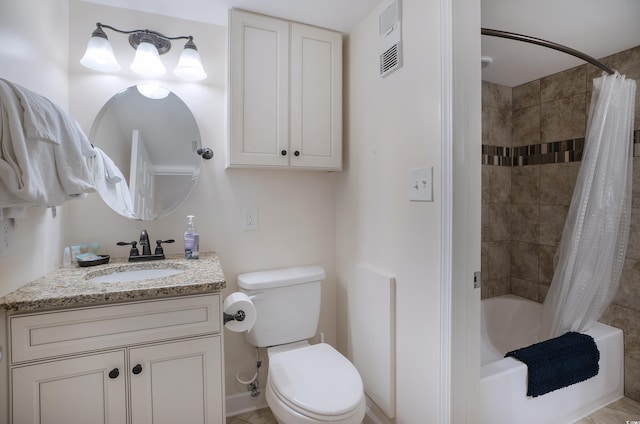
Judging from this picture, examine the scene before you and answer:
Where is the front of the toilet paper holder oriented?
to the viewer's right

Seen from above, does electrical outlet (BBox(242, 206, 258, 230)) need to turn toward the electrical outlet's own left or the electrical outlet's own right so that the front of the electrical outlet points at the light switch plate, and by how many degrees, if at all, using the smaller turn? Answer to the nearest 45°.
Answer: approximately 45° to the electrical outlet's own left

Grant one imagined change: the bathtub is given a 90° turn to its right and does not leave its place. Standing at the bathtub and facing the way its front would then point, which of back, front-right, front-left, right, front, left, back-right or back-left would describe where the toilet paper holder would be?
front

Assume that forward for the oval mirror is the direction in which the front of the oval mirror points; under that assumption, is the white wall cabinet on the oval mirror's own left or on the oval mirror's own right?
on the oval mirror's own left

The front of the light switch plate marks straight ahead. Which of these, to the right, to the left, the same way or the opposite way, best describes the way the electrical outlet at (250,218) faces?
to the left

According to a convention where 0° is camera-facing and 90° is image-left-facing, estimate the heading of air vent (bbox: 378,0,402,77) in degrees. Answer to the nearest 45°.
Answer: approximately 45°

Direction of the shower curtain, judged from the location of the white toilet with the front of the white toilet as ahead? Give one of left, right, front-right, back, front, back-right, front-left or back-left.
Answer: front-left

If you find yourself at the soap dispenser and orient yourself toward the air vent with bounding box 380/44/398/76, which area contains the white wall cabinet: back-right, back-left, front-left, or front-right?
front-left

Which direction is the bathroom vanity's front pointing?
toward the camera

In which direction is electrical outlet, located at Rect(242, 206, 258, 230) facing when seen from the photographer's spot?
facing the viewer

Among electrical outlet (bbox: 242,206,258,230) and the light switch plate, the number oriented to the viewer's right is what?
0
